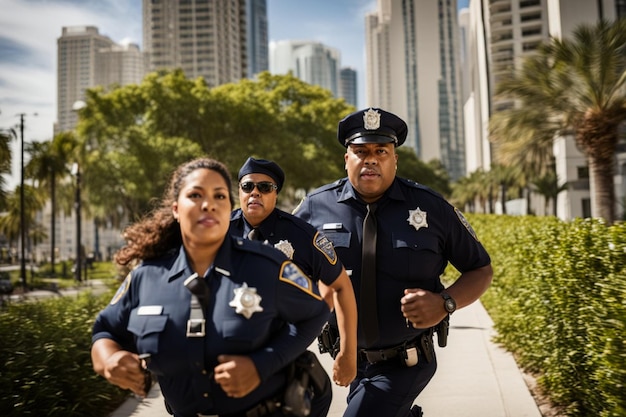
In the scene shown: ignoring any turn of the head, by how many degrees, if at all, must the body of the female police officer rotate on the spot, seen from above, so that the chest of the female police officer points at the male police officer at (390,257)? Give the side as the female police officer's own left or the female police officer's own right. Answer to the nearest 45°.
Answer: approximately 135° to the female police officer's own left

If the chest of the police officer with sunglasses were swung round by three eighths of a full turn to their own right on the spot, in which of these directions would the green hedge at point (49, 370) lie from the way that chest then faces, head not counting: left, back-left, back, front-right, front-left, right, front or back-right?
front-left

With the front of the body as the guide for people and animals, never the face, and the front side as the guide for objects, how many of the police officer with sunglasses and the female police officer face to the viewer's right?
0

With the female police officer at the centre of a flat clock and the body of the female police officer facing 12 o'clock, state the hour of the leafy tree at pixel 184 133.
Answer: The leafy tree is roughly at 6 o'clock from the female police officer.

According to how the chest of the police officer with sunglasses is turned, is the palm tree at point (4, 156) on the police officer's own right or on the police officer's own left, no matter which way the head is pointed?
on the police officer's own right

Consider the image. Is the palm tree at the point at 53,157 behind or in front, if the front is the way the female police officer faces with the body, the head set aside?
behind
